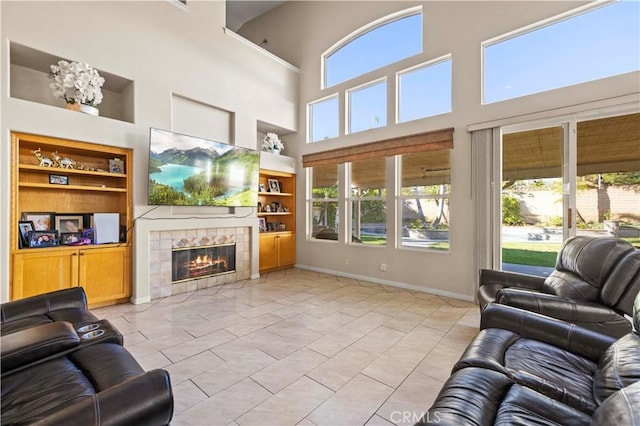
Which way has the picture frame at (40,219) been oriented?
toward the camera

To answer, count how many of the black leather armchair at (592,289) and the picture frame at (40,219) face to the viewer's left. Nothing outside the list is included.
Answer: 1

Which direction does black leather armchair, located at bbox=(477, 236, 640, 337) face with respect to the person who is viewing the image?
facing to the left of the viewer

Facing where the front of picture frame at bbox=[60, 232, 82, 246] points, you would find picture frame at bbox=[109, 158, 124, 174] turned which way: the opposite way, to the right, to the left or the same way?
the same way

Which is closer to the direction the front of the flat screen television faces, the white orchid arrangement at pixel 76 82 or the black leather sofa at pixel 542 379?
the black leather sofa

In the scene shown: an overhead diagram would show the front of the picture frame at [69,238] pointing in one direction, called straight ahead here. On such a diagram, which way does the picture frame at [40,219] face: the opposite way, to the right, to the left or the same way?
the same way

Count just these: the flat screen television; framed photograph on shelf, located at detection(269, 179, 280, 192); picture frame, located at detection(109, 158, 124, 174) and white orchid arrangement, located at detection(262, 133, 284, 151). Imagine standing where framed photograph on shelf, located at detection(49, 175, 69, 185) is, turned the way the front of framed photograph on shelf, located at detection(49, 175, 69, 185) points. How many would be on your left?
4

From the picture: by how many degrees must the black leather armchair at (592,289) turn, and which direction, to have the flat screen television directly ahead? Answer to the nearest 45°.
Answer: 0° — it already faces it

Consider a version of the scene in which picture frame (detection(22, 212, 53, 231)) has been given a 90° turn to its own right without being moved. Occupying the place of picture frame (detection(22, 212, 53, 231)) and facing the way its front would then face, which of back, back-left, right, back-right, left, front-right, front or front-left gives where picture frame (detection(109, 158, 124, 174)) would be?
back

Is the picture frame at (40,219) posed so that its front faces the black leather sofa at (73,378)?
yes

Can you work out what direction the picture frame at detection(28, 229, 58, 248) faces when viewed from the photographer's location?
facing the viewer

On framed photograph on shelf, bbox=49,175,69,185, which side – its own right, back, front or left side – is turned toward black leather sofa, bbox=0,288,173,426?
front
